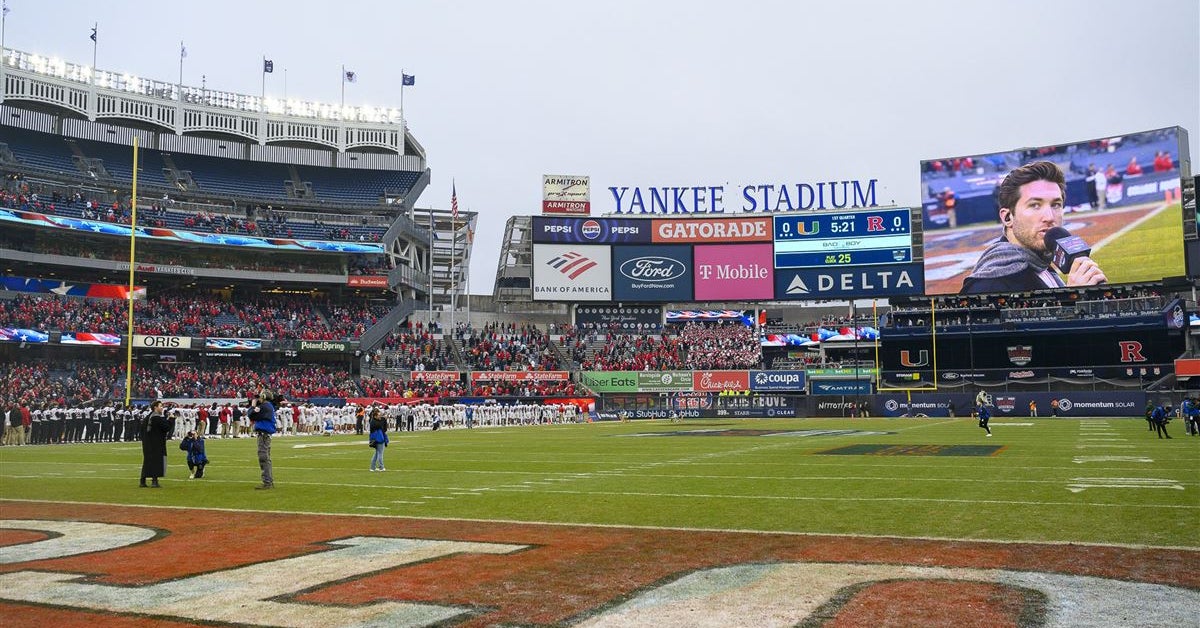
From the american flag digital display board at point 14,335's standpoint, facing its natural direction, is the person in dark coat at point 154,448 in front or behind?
in front

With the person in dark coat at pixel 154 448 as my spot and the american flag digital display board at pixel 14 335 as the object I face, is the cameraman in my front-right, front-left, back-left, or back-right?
back-right

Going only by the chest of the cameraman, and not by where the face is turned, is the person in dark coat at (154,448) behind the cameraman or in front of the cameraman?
in front

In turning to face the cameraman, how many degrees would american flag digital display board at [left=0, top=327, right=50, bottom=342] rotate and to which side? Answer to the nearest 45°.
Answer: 0° — it already faces them

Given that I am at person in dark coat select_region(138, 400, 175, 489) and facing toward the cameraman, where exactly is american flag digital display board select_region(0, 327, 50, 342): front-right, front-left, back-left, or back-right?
back-left

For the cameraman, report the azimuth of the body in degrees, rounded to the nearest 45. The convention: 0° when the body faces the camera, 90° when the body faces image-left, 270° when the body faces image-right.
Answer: approximately 90°
